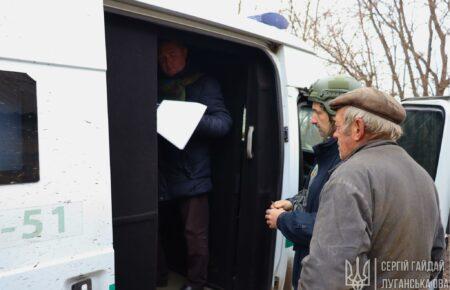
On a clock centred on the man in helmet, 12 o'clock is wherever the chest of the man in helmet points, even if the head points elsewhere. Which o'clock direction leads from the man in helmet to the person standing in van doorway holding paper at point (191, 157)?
The person standing in van doorway holding paper is roughly at 1 o'clock from the man in helmet.

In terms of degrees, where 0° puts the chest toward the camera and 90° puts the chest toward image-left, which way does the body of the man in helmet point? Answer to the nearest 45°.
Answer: approximately 90°

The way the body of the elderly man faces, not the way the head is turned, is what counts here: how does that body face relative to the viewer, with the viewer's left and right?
facing away from the viewer and to the left of the viewer

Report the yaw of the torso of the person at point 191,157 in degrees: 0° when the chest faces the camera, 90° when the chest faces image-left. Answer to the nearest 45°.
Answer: approximately 45°

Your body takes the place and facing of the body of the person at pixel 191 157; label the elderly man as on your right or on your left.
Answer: on your left

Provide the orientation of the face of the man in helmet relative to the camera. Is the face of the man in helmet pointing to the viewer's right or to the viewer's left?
to the viewer's left

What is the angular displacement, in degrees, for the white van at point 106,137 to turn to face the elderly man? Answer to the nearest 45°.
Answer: approximately 45° to its right

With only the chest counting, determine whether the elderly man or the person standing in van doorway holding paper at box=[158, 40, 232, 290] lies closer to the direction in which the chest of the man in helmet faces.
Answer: the person standing in van doorway holding paper

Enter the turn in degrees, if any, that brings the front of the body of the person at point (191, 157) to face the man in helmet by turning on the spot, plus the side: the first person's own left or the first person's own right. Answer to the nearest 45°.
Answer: approximately 90° to the first person's own left
